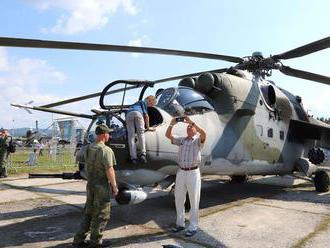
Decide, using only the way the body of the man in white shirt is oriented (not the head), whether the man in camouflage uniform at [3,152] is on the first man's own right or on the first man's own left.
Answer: on the first man's own right

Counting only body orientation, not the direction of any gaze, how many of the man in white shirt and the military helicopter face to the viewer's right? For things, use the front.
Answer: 0

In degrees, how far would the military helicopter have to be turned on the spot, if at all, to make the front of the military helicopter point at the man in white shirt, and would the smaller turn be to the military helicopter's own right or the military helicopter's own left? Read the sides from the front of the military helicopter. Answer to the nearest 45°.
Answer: approximately 45° to the military helicopter's own left

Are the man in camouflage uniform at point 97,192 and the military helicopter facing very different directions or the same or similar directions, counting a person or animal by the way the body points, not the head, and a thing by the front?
very different directions

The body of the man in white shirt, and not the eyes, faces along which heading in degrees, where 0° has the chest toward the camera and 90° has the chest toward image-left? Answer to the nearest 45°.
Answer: approximately 45°
